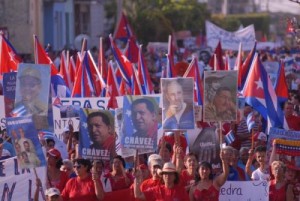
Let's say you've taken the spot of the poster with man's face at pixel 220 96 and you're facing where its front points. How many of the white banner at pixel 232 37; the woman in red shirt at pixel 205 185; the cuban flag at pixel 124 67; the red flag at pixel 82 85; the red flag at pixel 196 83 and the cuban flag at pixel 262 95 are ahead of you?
1

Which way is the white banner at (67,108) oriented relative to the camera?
toward the camera

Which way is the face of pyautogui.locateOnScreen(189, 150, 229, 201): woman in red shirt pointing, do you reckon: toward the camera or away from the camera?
toward the camera

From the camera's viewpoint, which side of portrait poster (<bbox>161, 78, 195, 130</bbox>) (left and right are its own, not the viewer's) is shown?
front

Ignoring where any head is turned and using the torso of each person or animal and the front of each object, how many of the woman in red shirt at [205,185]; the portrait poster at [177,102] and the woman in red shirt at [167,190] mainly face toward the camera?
3

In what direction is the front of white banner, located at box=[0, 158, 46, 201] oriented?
toward the camera

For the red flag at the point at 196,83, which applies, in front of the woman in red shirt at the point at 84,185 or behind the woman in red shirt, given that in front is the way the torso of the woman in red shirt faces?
behind
